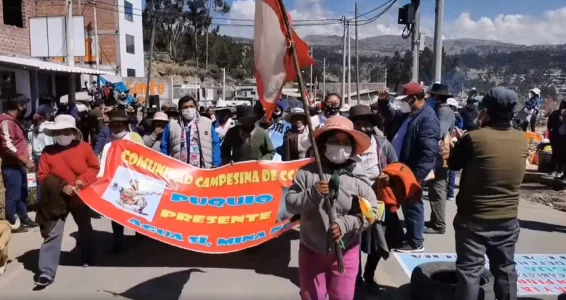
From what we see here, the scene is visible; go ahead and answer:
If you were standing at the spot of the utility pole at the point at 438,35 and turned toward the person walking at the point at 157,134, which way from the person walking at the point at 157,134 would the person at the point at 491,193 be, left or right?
left

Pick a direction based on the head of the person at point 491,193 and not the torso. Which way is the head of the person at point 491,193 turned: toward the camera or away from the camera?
away from the camera

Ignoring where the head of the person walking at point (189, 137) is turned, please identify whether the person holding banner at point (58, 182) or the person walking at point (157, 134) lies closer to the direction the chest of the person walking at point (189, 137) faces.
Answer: the person holding banner

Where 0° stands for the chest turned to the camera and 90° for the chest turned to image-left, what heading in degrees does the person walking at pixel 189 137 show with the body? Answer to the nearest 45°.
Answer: approximately 0°
